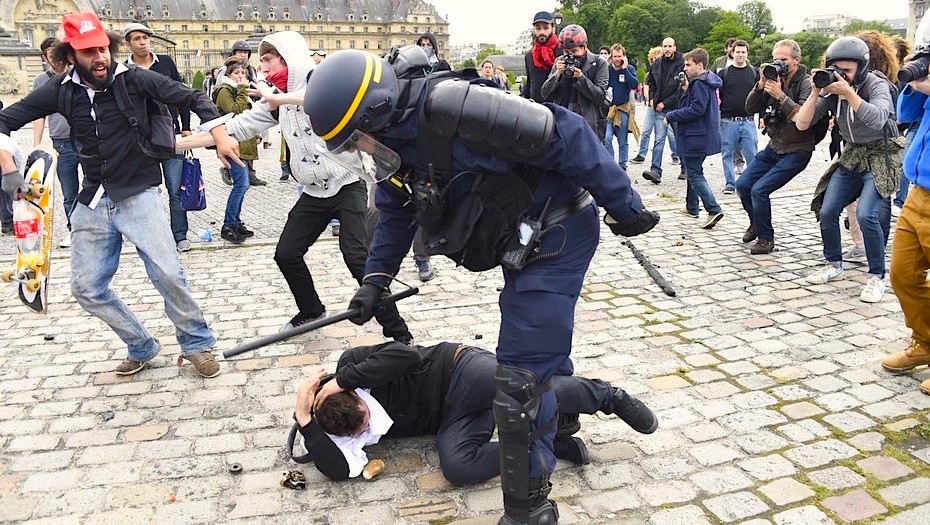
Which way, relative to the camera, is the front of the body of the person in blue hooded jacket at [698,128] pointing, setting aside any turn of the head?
to the viewer's left

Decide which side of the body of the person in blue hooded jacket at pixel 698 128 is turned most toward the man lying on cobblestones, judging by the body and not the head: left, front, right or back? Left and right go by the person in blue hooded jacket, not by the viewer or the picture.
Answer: left

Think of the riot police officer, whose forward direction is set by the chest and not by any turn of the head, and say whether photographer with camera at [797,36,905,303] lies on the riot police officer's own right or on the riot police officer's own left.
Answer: on the riot police officer's own right

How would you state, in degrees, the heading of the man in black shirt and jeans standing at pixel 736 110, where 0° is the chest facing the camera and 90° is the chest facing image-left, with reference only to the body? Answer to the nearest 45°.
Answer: approximately 0°

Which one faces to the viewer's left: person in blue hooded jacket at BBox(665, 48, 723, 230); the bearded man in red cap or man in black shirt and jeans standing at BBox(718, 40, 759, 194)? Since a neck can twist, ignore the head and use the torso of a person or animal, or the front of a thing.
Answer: the person in blue hooded jacket

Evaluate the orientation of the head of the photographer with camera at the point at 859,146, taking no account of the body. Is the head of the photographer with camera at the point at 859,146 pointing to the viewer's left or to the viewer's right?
to the viewer's left

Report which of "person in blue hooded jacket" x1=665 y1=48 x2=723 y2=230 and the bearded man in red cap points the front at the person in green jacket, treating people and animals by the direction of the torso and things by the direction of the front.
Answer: the person in blue hooded jacket

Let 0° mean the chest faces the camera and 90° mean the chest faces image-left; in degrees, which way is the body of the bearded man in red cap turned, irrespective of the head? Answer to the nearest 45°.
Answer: approximately 0°

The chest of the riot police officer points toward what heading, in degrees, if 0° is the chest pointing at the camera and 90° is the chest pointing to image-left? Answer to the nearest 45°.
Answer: approximately 90°

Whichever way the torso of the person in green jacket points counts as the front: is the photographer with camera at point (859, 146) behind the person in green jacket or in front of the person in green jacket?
in front

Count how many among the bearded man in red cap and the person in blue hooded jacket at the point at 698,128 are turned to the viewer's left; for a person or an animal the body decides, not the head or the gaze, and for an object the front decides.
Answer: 1
